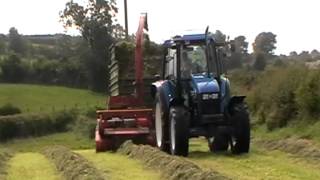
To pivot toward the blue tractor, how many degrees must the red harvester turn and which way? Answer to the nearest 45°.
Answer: approximately 45° to its left

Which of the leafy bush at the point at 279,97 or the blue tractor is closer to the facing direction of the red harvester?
the blue tractor

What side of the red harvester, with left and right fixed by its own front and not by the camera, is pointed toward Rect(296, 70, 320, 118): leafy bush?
left

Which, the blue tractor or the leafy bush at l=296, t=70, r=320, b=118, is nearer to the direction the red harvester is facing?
the blue tractor

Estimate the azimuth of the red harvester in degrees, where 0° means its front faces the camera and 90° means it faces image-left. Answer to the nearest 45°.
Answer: approximately 0°

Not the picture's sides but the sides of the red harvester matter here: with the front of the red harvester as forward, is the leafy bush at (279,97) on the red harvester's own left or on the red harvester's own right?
on the red harvester's own left
